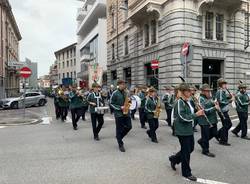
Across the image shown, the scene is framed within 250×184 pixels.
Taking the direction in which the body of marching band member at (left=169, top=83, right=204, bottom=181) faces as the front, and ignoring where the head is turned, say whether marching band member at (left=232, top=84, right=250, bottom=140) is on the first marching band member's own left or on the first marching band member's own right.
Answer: on the first marching band member's own left

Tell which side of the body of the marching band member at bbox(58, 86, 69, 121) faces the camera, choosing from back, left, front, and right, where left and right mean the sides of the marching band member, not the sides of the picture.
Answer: front

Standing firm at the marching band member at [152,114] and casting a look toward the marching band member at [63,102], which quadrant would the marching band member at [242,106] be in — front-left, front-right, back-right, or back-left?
back-right

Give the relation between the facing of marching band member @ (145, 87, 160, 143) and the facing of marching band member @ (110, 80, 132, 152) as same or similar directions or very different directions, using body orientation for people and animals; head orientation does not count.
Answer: same or similar directions

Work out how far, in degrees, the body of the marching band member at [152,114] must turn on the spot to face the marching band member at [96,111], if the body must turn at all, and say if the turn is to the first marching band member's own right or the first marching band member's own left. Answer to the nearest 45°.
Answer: approximately 135° to the first marching band member's own right

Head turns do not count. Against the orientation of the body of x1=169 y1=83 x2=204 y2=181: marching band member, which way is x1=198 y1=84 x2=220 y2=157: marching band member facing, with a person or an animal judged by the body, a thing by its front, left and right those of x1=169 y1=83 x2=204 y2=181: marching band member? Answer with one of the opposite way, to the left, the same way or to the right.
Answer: the same way

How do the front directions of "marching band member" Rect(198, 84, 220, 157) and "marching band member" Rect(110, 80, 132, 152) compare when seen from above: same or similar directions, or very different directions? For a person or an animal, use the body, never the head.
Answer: same or similar directions

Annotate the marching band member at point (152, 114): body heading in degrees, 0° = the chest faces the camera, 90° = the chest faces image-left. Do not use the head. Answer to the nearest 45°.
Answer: approximately 315°

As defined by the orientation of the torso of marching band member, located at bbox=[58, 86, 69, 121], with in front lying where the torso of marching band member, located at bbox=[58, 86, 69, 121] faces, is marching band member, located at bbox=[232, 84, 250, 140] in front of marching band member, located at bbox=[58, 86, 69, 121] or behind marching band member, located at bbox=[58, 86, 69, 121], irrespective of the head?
in front
